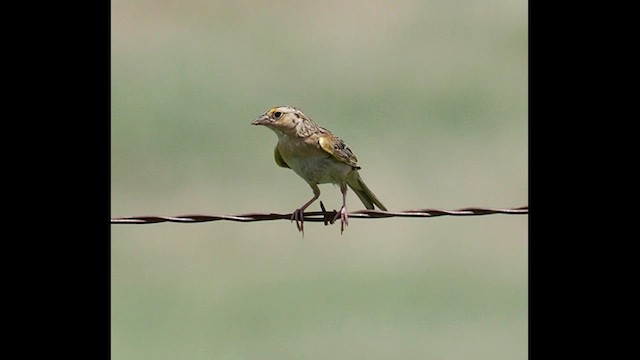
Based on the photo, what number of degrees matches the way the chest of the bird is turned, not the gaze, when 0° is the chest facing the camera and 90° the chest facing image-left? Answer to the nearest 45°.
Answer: approximately 45°
